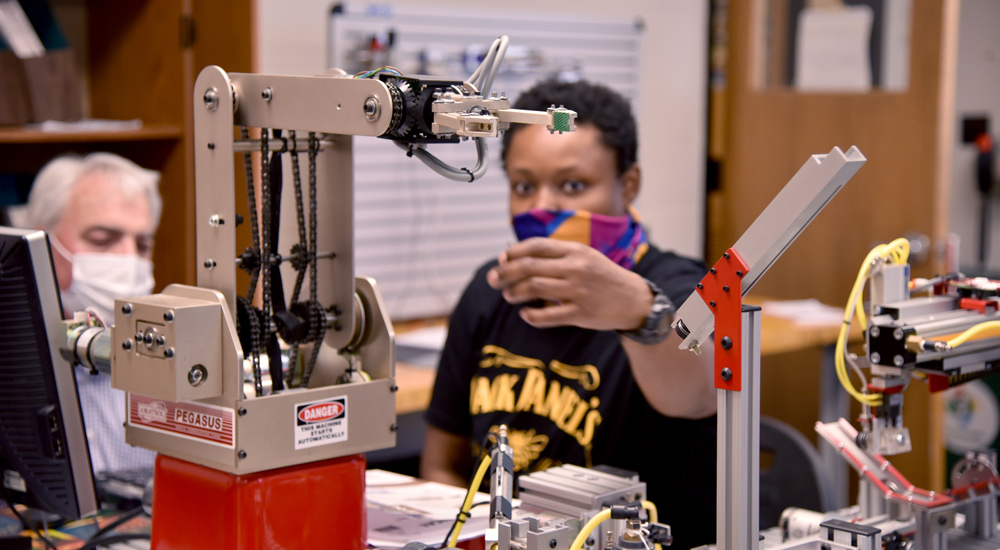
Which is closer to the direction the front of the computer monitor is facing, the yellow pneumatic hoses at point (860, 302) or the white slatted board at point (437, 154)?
the white slatted board

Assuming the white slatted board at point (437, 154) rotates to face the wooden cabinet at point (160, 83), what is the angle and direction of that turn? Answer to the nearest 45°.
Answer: approximately 45° to its right

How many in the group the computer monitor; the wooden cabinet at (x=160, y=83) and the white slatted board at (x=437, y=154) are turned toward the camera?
2

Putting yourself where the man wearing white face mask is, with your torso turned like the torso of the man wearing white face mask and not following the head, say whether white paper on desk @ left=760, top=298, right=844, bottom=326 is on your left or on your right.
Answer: on your left

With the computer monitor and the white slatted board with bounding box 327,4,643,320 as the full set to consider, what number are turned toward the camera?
1

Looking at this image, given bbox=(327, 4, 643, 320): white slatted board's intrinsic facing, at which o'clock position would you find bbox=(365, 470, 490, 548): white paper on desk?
The white paper on desk is roughly at 12 o'clock from the white slatted board.

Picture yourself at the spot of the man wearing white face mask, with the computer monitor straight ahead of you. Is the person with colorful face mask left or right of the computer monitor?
left
